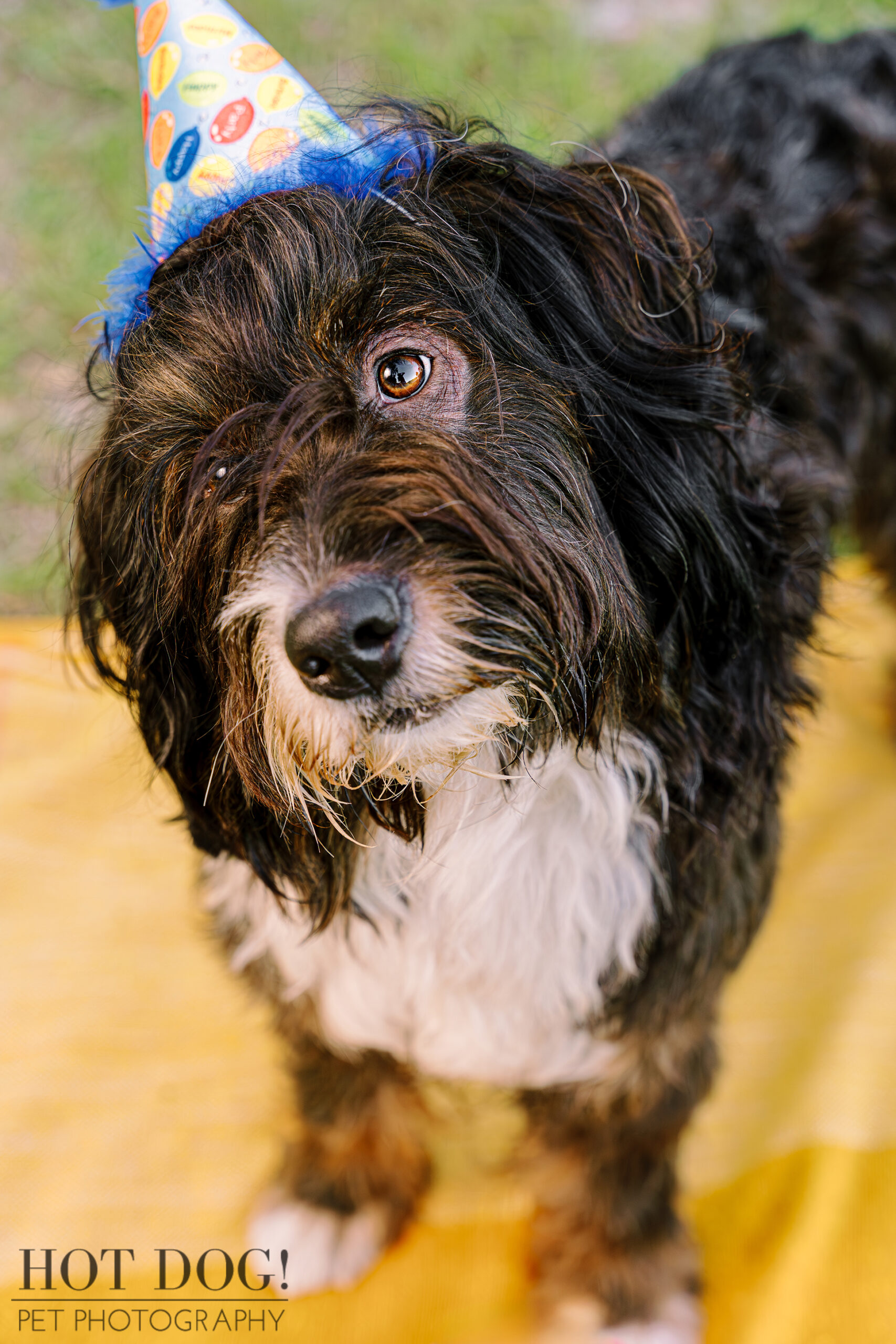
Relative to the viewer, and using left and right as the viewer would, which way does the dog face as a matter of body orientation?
facing the viewer and to the left of the viewer
